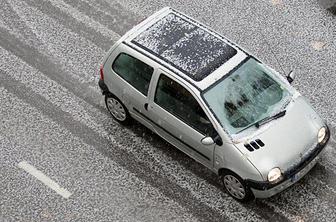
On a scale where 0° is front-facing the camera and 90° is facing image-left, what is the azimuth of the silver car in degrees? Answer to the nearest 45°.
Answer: approximately 315°
